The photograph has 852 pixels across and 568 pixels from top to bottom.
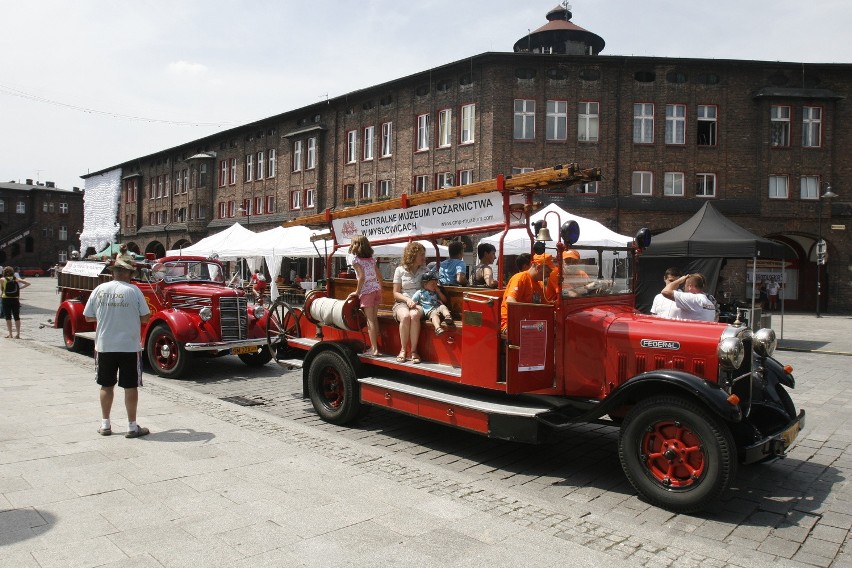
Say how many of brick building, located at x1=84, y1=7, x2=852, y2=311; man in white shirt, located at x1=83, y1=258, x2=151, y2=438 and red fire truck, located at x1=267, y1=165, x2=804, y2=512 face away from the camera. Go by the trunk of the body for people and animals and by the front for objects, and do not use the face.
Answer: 1

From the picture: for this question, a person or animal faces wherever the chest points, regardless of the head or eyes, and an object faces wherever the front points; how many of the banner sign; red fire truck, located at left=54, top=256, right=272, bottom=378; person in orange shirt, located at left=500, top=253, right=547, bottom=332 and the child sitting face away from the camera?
0

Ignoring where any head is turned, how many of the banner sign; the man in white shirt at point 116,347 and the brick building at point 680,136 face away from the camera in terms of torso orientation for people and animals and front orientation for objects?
1

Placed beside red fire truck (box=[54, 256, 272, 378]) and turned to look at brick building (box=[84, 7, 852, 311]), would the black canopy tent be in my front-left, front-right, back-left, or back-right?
front-right

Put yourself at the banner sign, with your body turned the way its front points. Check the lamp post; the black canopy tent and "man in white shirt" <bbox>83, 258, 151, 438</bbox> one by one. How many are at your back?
2

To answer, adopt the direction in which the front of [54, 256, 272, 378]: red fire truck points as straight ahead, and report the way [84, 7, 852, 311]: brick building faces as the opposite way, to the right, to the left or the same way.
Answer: to the right

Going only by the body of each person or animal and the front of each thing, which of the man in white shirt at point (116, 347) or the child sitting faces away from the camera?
the man in white shirt

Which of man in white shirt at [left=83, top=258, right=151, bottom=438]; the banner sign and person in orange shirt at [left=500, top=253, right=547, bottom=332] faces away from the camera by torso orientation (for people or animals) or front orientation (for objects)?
the man in white shirt

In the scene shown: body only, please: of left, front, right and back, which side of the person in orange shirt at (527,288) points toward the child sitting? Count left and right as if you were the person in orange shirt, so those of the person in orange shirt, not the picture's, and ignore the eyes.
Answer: back

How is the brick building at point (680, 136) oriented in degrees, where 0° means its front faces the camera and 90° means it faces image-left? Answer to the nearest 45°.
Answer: approximately 0°

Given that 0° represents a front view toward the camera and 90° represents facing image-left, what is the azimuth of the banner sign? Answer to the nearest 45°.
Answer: approximately 45°

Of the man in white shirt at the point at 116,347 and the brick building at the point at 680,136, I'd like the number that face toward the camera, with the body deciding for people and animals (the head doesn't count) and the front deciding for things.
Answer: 1

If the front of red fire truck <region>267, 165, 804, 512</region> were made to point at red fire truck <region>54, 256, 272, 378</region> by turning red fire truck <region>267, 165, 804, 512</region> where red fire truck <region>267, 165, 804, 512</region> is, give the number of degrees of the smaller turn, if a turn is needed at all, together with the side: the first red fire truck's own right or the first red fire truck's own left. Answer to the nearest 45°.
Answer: approximately 180°

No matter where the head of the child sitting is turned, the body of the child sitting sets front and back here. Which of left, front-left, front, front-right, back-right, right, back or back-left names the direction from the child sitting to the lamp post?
left

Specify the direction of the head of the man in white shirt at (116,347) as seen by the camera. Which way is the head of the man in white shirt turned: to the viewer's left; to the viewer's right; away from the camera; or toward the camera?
away from the camera

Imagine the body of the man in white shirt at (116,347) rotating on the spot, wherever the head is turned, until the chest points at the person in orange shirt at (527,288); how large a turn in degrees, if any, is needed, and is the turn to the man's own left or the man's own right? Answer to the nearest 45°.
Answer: approximately 135° to the man's own right

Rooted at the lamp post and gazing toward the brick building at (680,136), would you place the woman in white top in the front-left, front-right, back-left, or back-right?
front-left

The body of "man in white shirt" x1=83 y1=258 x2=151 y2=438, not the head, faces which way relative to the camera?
away from the camera

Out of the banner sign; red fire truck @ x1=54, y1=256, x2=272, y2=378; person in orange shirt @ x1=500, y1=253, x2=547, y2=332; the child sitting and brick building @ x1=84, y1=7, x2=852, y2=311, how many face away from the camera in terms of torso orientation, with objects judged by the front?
0

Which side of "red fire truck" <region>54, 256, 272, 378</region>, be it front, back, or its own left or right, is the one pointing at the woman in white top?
front

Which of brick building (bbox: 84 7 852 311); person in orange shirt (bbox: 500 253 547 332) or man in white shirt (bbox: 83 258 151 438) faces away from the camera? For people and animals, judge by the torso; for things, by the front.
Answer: the man in white shirt
